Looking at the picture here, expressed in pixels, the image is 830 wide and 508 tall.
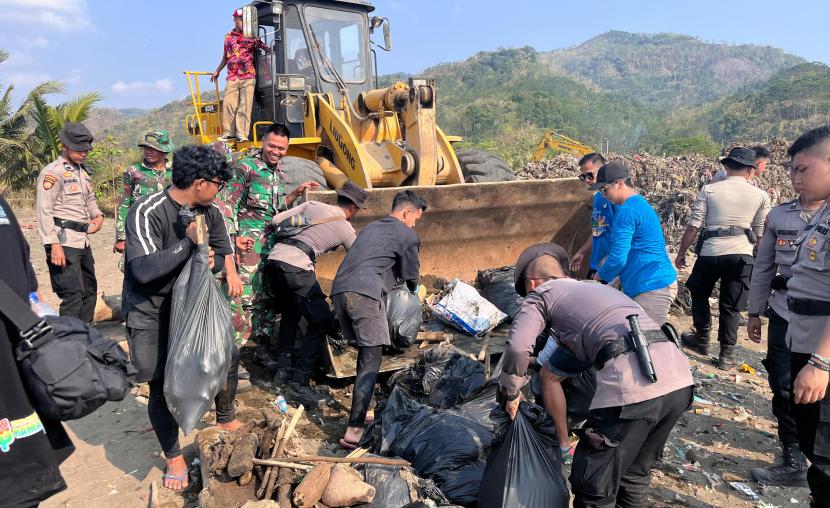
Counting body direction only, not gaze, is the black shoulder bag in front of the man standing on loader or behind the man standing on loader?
in front

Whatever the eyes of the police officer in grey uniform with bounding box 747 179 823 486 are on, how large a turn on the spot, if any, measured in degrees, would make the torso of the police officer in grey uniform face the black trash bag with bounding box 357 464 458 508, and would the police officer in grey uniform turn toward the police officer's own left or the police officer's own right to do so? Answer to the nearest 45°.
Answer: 0° — they already face it

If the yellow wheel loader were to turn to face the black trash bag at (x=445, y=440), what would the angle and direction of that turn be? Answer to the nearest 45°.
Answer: approximately 45° to its right

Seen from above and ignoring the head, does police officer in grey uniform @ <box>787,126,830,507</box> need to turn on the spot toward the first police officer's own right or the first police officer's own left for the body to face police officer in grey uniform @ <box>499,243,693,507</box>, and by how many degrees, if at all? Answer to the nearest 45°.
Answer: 0° — they already face them

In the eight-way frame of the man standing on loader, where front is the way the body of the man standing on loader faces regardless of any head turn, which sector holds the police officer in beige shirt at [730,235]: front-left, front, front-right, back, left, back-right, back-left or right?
front-left

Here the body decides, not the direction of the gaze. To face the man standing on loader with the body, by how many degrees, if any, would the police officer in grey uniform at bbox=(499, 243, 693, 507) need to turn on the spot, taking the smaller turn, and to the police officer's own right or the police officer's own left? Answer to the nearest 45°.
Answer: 0° — they already face them

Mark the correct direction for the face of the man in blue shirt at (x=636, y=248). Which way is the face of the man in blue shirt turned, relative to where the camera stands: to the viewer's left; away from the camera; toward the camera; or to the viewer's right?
to the viewer's left

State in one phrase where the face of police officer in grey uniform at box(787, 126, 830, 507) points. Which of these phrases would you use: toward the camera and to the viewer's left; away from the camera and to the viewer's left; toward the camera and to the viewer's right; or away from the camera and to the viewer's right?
toward the camera and to the viewer's left
